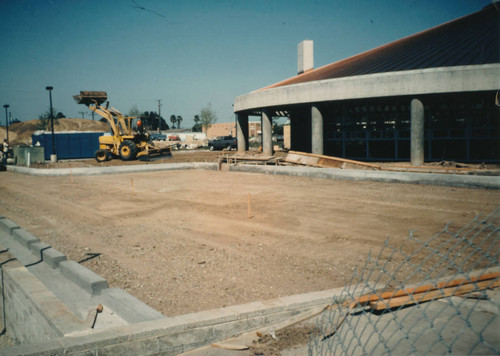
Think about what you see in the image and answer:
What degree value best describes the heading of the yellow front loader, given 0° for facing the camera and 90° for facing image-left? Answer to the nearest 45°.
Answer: approximately 90°

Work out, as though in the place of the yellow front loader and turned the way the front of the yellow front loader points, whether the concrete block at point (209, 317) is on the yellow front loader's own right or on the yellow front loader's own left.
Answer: on the yellow front loader's own left

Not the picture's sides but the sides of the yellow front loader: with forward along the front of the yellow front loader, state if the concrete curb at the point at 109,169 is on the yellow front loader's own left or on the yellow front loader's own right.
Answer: on the yellow front loader's own left

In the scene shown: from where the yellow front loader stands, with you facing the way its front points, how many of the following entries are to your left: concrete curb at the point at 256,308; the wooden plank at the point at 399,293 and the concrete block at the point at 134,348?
3

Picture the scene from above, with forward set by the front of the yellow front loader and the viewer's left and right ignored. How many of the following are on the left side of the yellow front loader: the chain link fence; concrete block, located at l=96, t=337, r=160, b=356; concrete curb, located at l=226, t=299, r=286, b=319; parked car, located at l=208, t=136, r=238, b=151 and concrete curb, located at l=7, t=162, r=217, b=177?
4

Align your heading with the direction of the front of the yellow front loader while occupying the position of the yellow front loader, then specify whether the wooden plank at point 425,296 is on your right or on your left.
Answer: on your left

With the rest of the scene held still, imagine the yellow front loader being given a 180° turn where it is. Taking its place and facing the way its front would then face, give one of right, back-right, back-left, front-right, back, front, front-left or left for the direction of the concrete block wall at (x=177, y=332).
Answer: right

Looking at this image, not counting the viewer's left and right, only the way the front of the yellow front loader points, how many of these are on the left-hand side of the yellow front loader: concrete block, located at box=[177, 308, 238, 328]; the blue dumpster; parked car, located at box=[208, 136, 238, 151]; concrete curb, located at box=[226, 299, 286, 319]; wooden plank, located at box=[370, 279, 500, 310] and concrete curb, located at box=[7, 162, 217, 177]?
4

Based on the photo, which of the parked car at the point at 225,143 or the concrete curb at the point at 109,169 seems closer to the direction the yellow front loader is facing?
the concrete curb

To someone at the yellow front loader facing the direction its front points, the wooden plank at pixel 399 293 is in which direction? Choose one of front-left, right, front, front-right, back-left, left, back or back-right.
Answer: left

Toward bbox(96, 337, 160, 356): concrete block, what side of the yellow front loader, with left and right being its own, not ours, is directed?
left

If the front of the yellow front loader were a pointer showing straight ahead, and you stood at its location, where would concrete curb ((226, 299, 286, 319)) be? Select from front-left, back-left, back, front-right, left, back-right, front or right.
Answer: left
